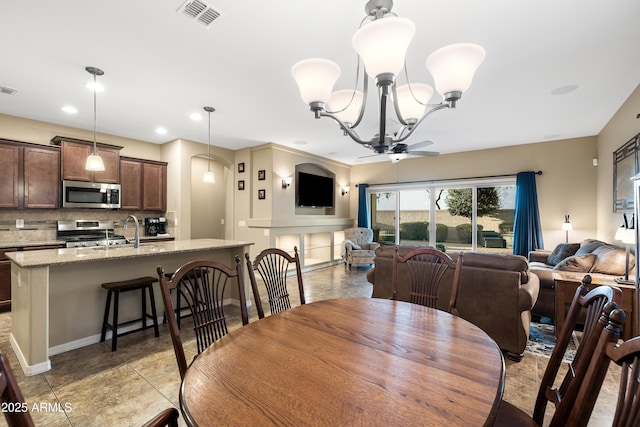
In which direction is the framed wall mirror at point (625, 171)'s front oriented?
to the viewer's left

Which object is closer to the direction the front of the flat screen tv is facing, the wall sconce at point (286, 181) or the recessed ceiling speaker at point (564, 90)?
the recessed ceiling speaker

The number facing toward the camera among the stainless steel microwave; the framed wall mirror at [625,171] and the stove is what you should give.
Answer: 2

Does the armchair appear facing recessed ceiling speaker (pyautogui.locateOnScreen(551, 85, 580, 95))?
yes

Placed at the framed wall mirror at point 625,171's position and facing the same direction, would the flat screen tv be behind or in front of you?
in front

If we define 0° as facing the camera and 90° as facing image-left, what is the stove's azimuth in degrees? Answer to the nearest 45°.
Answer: approximately 0°

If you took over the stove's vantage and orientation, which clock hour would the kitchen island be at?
The kitchen island is roughly at 12 o'clock from the stove.

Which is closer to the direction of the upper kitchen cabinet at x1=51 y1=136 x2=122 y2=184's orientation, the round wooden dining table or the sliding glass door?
the round wooden dining table

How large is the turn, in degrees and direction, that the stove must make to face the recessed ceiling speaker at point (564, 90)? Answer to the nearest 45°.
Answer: approximately 45° to its left

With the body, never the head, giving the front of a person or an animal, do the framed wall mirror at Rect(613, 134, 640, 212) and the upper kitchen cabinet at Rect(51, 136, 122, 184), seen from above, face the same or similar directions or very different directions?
very different directions

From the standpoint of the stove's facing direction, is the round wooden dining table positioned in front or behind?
in front

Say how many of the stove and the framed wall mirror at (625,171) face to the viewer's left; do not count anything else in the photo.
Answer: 1

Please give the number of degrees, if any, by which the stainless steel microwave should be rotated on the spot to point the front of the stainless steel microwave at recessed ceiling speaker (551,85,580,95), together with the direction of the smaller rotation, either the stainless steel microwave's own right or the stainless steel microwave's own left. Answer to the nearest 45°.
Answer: approximately 45° to the stainless steel microwave's own left

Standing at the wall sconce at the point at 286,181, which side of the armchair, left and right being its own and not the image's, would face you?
right

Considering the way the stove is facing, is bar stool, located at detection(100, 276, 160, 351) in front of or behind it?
in front

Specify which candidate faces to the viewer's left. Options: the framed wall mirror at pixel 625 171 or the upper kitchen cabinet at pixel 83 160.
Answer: the framed wall mirror

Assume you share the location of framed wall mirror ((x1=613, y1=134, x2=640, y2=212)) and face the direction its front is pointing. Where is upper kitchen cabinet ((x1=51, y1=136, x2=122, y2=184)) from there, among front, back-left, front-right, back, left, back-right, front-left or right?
front-left
